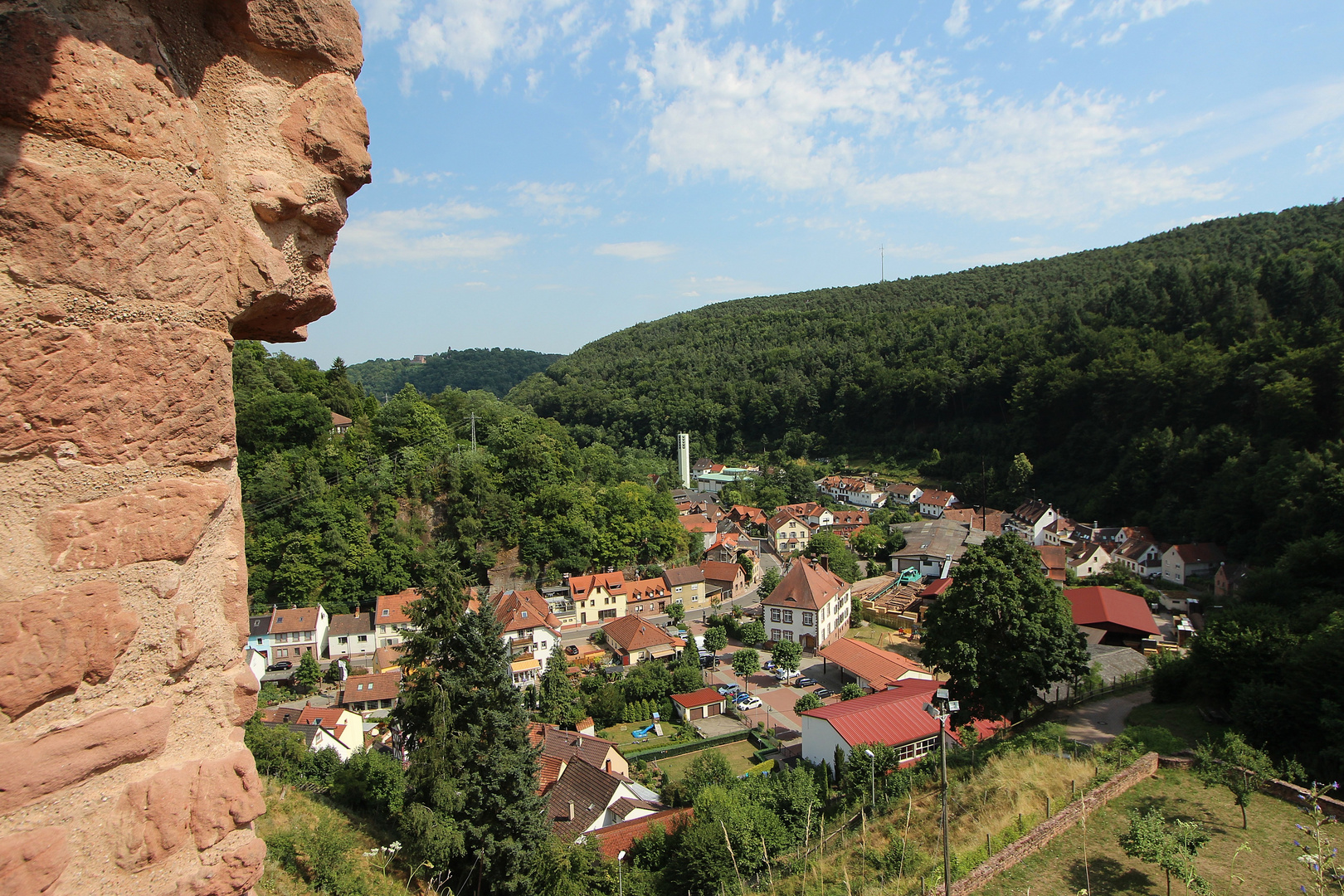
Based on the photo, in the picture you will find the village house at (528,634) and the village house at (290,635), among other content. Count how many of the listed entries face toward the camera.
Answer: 2

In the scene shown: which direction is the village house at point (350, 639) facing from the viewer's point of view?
toward the camera

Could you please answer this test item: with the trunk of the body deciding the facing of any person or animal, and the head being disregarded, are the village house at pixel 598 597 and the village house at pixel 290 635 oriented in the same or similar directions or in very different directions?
same or similar directions

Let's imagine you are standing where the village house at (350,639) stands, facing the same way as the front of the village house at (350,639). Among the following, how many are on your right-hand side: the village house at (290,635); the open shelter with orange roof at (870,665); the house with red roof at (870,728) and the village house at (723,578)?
1

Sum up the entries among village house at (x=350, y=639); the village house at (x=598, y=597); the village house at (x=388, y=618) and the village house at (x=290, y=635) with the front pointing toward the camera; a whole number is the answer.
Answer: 4

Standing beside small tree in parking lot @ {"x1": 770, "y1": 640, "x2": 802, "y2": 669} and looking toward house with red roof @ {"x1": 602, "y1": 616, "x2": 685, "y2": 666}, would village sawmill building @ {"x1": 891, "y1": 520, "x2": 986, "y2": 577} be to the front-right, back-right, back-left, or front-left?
back-right

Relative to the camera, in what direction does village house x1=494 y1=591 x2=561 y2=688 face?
facing the viewer

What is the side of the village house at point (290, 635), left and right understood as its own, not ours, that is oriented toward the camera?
front

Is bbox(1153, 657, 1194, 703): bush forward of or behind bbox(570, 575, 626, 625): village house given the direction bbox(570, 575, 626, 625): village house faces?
forward

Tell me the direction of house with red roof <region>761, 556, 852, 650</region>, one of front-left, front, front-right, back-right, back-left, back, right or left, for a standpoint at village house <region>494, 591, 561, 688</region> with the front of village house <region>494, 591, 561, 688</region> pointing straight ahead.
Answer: left
